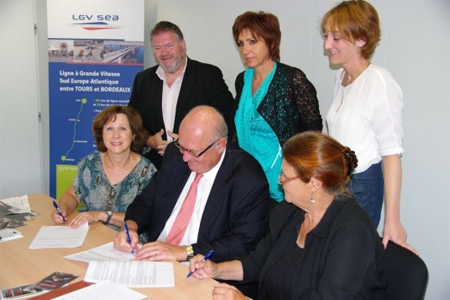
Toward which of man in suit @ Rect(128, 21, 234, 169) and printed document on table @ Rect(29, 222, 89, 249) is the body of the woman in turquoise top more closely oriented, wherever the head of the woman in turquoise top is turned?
the printed document on table

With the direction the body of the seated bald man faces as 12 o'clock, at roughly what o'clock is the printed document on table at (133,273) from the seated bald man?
The printed document on table is roughly at 12 o'clock from the seated bald man.

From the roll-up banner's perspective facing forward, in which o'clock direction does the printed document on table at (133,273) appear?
The printed document on table is roughly at 12 o'clock from the roll-up banner.

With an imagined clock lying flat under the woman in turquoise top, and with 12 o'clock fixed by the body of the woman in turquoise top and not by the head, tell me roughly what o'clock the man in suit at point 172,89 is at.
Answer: The man in suit is roughly at 3 o'clock from the woman in turquoise top.

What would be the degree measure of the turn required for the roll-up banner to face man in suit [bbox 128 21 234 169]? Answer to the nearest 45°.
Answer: approximately 45° to its left

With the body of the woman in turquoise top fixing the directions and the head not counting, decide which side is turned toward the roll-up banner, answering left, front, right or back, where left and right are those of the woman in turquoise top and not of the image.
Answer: right

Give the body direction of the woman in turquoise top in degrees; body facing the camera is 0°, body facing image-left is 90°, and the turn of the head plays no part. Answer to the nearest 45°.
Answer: approximately 45°

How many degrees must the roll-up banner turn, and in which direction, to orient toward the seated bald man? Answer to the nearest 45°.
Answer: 0° — it already faces them

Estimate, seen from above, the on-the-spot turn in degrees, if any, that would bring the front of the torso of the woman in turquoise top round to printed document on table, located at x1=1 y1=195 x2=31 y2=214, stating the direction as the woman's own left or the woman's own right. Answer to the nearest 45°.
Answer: approximately 45° to the woman's own right

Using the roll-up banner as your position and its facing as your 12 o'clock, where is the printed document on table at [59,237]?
The printed document on table is roughly at 12 o'clock from the roll-up banner.

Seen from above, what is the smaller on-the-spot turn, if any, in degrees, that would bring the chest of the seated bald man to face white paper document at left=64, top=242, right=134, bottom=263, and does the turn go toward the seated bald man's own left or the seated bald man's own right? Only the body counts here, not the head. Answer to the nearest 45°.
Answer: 0° — they already face it
